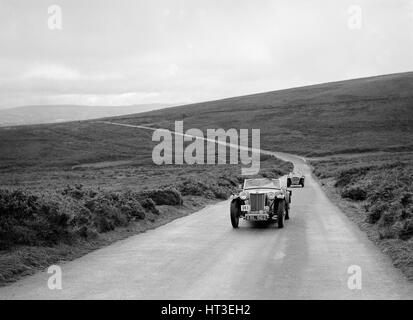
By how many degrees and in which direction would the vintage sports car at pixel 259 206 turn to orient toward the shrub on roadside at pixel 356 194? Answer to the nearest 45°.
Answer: approximately 135° to its left

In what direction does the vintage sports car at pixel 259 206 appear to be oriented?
toward the camera

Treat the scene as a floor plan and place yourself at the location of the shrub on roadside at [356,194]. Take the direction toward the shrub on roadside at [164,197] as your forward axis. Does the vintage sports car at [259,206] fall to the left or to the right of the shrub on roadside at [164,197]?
left

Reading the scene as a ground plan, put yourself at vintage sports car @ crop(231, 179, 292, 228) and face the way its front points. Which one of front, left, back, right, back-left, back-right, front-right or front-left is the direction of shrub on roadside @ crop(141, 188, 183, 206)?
back-right
